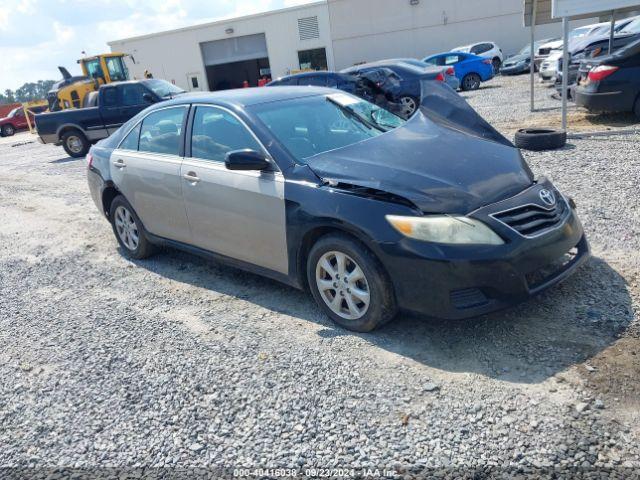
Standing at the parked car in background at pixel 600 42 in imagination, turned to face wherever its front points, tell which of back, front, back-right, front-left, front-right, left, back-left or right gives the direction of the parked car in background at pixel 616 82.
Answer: front-left

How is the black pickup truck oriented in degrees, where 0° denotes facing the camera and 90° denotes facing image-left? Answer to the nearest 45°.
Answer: approximately 315°

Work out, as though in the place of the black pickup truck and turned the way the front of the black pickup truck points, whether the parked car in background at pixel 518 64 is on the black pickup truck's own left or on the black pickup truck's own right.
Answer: on the black pickup truck's own left

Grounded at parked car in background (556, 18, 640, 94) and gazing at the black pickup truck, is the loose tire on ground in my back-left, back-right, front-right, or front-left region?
front-left

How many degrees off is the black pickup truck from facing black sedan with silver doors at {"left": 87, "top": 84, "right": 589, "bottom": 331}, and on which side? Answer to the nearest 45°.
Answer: approximately 45° to its right

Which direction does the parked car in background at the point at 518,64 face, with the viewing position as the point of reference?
facing the viewer and to the left of the viewer

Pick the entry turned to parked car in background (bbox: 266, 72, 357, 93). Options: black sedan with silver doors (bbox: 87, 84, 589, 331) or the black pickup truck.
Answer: the black pickup truck
